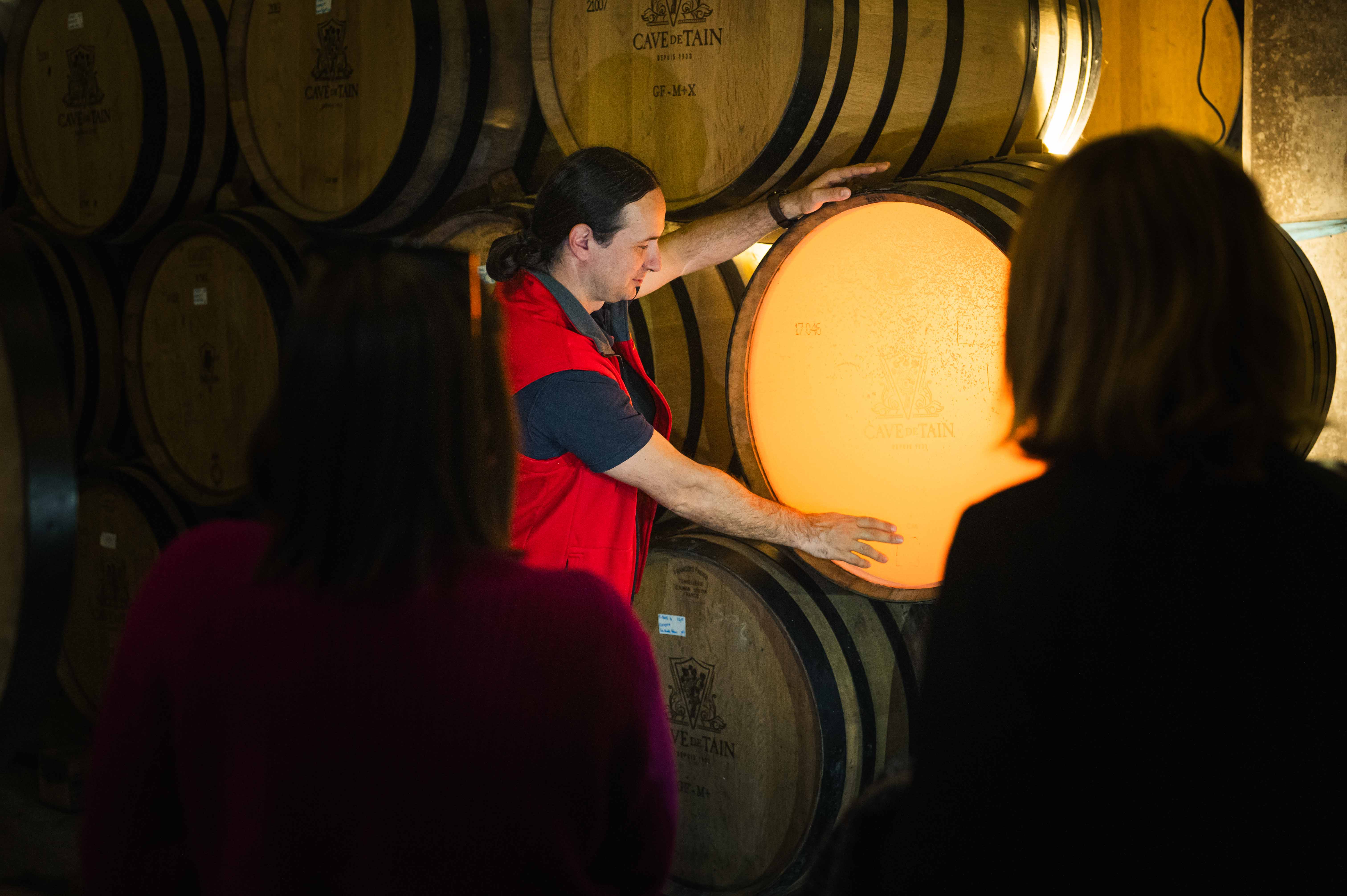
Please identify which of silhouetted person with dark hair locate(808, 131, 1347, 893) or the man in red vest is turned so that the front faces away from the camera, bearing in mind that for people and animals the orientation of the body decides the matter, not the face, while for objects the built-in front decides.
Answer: the silhouetted person with dark hair

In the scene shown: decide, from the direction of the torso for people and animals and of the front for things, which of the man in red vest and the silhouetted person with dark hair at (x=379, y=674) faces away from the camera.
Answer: the silhouetted person with dark hair

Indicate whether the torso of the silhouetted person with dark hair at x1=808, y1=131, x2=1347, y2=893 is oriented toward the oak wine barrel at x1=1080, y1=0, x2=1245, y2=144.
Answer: yes

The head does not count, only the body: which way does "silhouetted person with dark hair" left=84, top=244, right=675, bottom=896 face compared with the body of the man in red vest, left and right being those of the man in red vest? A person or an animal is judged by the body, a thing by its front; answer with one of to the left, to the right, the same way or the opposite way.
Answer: to the left

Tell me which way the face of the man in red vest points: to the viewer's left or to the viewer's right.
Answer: to the viewer's right

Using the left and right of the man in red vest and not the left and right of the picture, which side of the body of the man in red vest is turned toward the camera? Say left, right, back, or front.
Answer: right

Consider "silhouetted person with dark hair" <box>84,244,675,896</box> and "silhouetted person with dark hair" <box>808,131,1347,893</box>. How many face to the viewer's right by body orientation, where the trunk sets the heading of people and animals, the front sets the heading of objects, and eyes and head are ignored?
0

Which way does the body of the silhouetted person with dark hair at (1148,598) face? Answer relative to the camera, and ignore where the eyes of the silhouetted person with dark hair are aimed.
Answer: away from the camera

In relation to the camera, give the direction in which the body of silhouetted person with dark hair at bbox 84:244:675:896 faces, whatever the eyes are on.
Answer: away from the camera

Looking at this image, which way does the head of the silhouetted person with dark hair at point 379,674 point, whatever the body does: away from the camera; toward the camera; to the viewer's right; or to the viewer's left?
away from the camera

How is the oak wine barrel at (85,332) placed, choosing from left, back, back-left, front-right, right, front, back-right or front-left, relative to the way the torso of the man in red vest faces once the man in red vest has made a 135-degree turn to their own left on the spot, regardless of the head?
front

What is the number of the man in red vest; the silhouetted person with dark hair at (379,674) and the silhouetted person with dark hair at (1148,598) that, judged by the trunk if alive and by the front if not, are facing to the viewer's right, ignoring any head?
1
